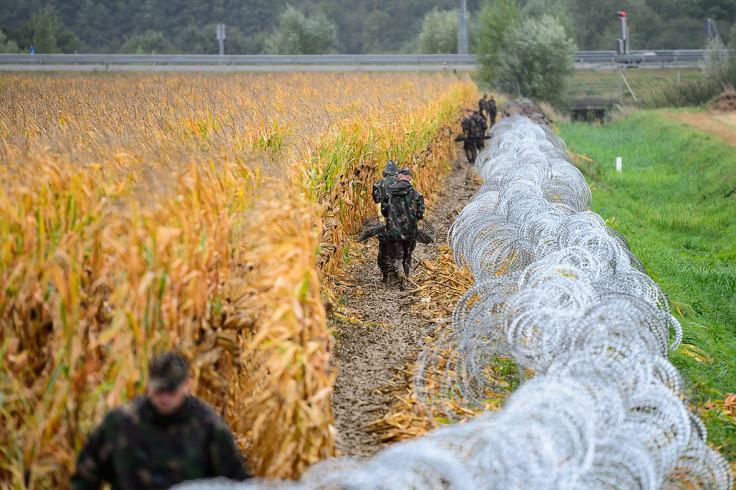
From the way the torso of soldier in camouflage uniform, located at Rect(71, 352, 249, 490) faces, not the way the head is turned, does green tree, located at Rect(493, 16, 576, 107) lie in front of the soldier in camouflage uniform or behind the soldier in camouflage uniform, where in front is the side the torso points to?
behind

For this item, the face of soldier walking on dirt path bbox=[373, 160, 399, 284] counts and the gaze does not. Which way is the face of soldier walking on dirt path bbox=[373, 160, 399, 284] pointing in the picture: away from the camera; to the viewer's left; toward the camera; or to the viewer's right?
away from the camera

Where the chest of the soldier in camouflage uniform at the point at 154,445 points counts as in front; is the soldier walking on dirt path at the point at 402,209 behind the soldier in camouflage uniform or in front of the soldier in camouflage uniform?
behind

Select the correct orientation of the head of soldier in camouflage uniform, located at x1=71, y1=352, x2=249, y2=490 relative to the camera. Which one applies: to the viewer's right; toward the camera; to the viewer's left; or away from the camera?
toward the camera

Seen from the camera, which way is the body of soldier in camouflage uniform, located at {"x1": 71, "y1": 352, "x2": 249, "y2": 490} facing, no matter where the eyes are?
toward the camera

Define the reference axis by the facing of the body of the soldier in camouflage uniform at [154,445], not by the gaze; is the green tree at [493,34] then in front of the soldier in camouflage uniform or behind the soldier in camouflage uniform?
behind

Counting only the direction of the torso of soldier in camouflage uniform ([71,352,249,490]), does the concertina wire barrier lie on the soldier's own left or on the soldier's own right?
on the soldier's own left

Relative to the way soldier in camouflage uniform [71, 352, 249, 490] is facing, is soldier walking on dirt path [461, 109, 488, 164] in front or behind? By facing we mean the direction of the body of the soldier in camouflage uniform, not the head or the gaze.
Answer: behind
